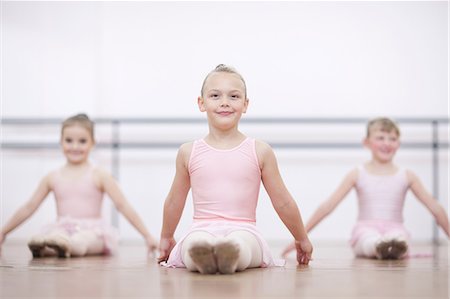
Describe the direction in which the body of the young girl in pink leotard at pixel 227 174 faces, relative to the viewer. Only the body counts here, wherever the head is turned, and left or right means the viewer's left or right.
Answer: facing the viewer

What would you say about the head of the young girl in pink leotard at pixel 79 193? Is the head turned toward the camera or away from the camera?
toward the camera

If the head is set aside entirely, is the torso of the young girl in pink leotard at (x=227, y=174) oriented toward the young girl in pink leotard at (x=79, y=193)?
no

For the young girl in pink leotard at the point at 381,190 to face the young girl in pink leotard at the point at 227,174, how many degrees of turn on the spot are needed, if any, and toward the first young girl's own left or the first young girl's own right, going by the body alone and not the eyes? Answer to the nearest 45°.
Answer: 0° — they already face them

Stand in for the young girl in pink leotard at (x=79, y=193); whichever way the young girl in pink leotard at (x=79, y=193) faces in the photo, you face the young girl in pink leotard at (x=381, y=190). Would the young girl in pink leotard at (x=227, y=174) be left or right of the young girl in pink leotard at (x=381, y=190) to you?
right

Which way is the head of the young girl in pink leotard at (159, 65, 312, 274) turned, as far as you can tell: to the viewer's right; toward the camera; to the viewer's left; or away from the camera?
toward the camera

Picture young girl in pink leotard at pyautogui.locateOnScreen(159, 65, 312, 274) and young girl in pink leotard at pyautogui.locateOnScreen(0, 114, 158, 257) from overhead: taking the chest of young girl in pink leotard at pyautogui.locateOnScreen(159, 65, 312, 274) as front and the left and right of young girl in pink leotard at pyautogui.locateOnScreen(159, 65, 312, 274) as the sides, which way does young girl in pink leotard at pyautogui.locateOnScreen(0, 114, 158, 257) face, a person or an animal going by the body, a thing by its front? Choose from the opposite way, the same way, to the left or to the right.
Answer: the same way

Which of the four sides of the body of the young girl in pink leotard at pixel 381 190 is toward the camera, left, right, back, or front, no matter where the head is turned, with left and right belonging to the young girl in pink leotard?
front

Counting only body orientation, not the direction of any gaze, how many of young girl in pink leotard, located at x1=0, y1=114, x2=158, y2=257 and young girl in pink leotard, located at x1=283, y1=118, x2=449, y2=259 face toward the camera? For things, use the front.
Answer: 2

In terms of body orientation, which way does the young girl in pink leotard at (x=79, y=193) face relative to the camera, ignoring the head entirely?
toward the camera

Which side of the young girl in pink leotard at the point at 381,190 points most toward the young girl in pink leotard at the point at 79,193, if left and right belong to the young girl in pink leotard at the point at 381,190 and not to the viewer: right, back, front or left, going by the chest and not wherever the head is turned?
right

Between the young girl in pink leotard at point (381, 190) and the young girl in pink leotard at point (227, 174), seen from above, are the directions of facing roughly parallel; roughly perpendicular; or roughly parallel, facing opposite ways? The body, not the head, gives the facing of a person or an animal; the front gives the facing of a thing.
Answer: roughly parallel

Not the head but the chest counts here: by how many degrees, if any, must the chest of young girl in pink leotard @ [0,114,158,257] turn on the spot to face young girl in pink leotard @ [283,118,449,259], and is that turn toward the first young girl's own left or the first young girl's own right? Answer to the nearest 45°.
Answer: approximately 90° to the first young girl's own left

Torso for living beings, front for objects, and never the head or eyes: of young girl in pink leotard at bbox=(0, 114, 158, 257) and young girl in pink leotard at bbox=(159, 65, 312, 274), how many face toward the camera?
2

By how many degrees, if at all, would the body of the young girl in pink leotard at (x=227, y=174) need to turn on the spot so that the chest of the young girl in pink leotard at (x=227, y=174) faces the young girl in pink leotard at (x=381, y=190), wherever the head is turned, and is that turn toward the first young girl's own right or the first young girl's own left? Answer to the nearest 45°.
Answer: approximately 135° to the first young girl's own left

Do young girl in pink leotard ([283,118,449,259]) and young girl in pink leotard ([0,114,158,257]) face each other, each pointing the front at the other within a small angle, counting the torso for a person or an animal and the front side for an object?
no

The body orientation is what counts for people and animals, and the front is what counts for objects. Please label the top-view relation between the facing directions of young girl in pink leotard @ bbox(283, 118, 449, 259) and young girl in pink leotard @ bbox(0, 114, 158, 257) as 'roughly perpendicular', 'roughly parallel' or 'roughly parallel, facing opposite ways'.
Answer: roughly parallel
